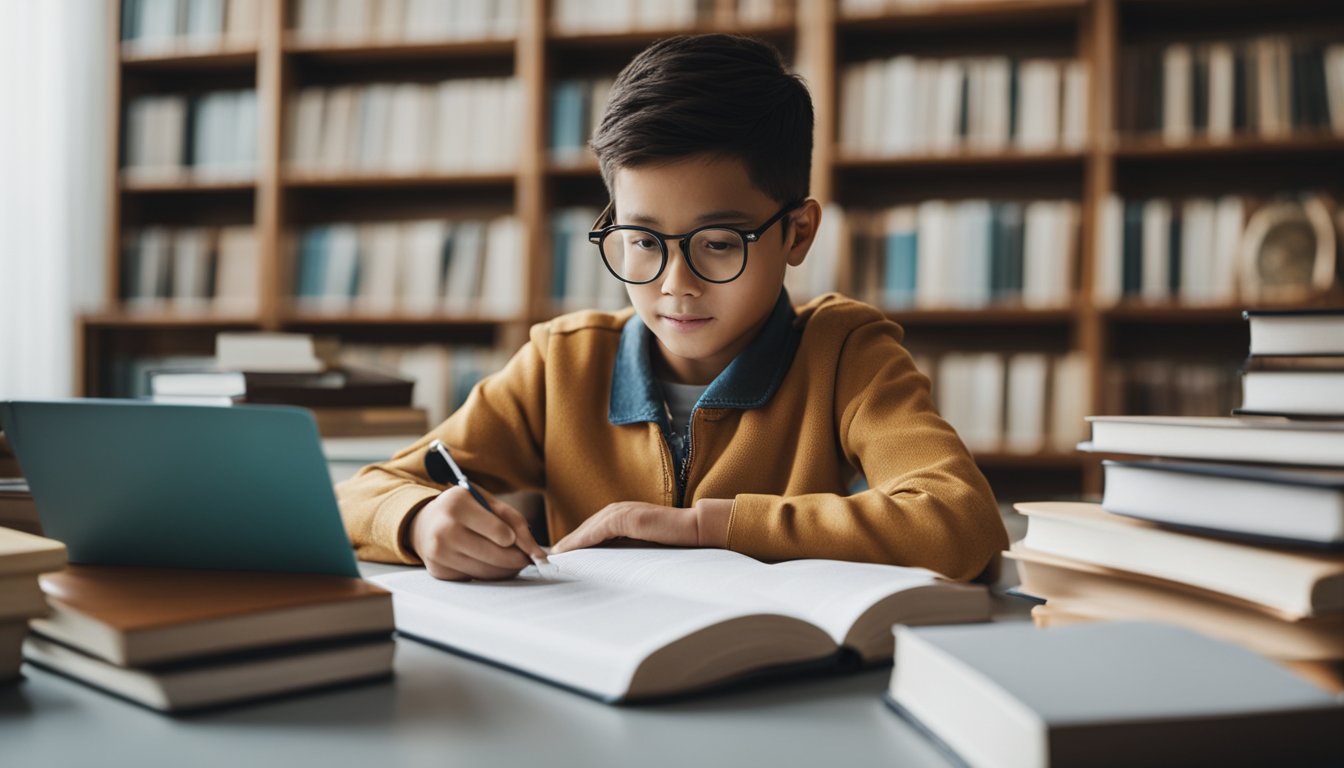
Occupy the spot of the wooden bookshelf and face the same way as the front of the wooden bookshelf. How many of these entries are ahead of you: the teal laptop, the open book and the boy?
3

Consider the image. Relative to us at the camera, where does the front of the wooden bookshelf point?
facing the viewer

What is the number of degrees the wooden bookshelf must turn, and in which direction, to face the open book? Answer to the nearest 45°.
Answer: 0° — it already faces it

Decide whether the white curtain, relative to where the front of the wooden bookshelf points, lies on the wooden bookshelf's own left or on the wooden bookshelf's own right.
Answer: on the wooden bookshelf's own right

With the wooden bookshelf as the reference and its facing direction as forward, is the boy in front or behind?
in front
